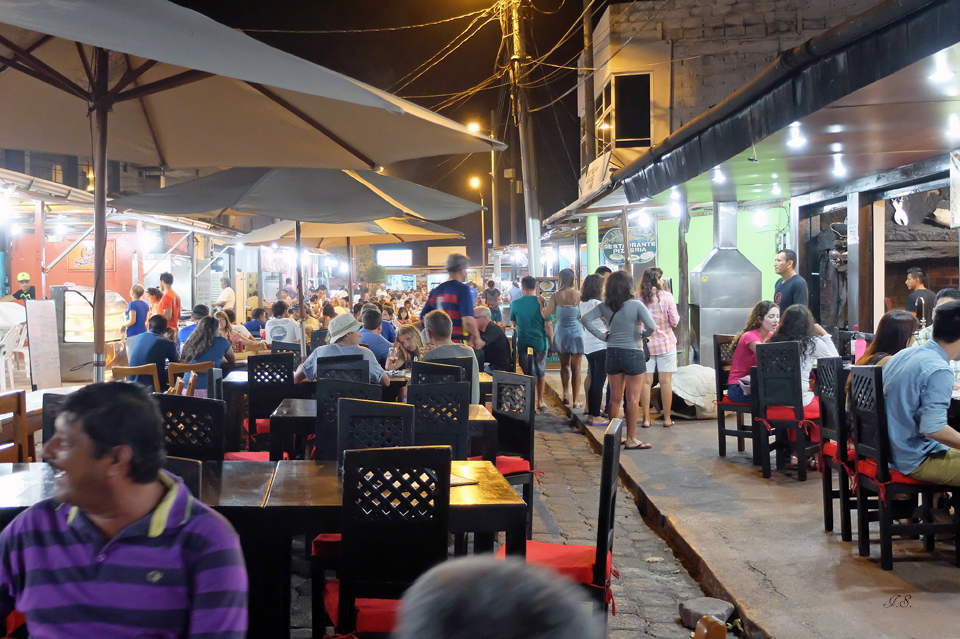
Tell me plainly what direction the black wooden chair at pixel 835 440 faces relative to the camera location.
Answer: facing away from the viewer and to the right of the viewer

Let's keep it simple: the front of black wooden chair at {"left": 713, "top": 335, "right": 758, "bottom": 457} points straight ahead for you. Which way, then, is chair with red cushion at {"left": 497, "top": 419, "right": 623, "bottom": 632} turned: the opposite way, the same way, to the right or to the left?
the opposite way

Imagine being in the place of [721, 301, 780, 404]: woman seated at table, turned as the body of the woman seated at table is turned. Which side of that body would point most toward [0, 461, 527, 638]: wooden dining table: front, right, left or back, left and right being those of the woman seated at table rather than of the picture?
right

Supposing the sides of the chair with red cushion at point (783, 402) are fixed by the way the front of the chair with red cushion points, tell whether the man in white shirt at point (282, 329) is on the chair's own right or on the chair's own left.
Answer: on the chair's own left

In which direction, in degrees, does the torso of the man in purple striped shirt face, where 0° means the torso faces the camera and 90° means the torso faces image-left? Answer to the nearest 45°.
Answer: approximately 45°

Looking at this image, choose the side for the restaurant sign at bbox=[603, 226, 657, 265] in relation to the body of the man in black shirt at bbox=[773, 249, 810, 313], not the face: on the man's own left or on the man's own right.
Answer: on the man's own right

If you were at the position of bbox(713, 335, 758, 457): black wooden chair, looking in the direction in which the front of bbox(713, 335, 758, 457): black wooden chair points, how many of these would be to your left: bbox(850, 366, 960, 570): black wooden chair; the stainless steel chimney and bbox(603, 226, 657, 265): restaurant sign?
2

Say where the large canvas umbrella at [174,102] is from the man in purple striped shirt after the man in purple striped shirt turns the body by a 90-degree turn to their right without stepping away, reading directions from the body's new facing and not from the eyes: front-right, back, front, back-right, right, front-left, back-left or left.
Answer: front-right

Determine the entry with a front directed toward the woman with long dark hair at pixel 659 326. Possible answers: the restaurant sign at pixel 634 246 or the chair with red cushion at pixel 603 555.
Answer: the restaurant sign
